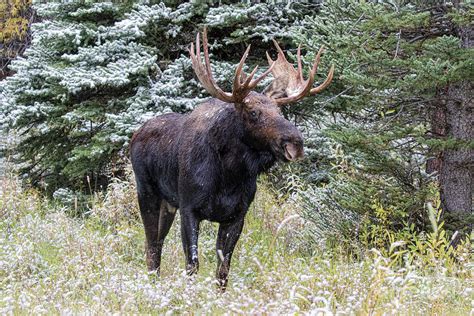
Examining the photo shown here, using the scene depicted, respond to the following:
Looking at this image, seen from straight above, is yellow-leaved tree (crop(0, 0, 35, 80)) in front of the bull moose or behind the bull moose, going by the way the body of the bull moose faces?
behind

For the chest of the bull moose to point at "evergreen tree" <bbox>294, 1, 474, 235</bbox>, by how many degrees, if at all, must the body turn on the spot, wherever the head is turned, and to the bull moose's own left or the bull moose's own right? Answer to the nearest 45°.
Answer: approximately 90° to the bull moose's own left

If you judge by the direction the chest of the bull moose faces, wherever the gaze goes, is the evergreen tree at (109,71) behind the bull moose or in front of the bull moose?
behind

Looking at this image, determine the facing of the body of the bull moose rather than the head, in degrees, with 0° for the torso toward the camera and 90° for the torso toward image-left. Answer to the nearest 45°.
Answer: approximately 315°
